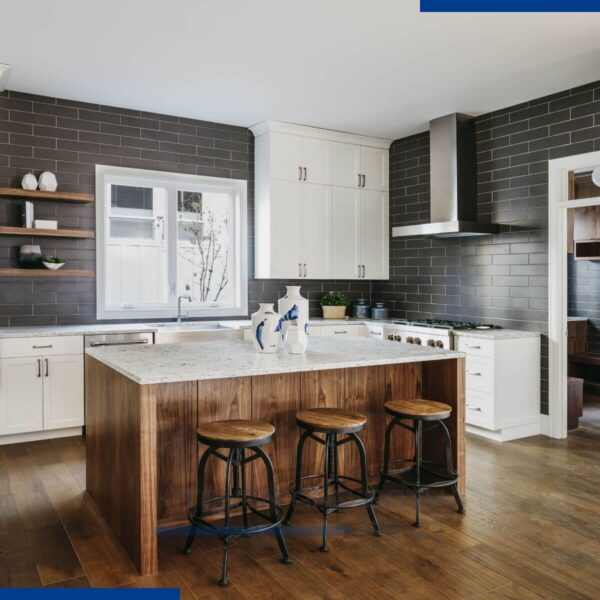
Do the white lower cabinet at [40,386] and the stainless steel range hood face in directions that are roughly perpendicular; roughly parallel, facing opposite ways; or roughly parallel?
roughly perpendicular

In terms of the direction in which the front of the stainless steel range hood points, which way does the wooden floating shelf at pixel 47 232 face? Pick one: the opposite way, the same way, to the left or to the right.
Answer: to the left

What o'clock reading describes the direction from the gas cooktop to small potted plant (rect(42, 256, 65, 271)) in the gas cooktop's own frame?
The small potted plant is roughly at 1 o'clock from the gas cooktop.

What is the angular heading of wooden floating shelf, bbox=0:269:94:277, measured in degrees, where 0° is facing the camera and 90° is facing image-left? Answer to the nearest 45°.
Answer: approximately 0°

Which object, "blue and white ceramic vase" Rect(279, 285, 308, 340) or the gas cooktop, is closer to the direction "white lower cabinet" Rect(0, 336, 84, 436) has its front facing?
the blue and white ceramic vase

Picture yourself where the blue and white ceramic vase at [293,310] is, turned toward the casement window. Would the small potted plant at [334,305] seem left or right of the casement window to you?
right
